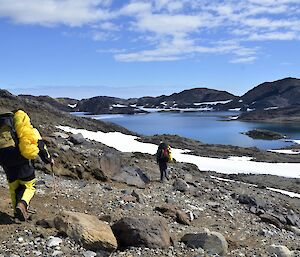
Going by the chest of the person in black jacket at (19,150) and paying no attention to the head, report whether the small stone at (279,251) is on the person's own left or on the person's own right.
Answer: on the person's own right

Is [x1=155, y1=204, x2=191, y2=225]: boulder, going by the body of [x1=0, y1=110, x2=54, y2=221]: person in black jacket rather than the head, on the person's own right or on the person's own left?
on the person's own right

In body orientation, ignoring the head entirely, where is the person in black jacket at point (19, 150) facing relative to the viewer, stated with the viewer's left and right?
facing away from the viewer

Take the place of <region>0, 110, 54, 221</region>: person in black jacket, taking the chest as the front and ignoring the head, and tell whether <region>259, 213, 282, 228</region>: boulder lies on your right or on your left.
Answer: on your right

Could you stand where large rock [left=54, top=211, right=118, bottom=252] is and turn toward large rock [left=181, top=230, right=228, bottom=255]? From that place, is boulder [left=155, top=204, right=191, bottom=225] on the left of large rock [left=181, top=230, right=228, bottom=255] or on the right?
left

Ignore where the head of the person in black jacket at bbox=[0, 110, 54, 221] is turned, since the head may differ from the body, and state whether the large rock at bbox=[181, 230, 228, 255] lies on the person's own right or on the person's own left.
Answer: on the person's own right

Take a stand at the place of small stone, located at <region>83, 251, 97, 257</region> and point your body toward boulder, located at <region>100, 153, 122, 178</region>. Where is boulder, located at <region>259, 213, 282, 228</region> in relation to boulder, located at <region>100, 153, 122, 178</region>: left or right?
right
